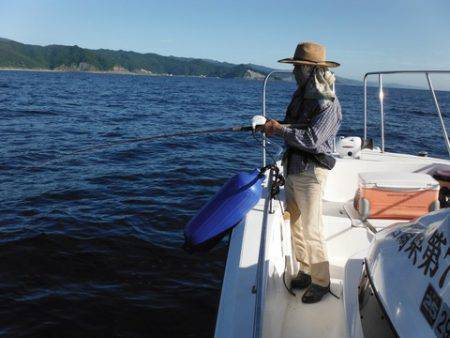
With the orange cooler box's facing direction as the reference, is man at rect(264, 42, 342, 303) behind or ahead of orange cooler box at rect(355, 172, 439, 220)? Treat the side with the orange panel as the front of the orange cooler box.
ahead

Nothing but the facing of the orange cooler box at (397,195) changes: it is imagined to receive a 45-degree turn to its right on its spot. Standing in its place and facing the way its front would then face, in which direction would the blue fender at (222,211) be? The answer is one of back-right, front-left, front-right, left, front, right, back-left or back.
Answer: front

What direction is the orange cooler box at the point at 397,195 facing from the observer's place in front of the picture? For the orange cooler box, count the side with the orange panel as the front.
facing the viewer
